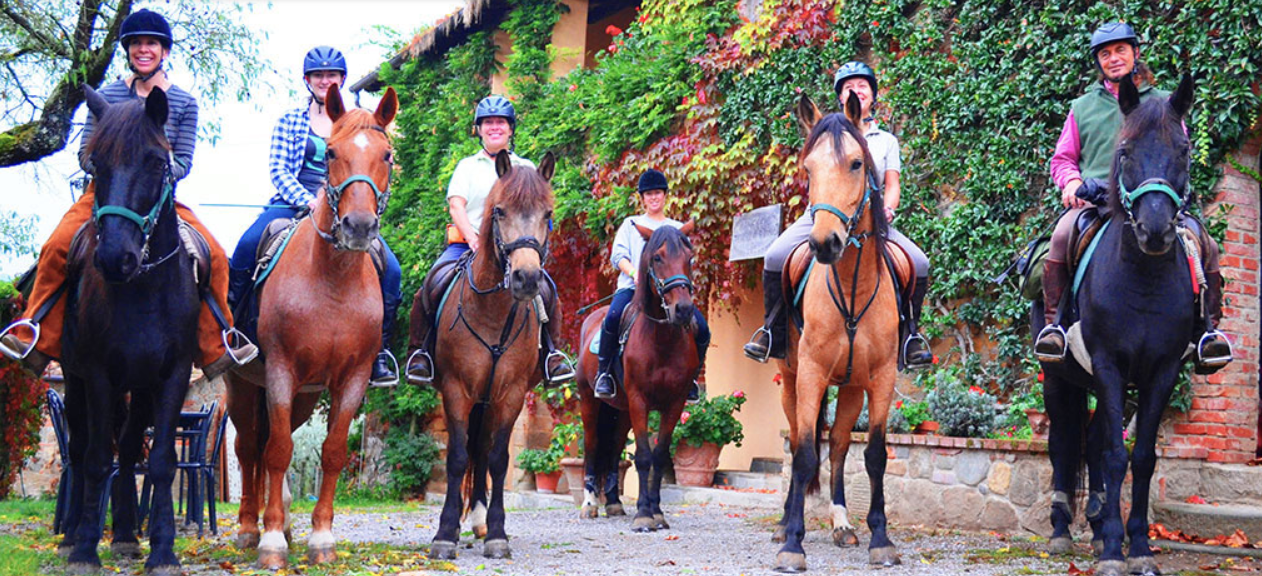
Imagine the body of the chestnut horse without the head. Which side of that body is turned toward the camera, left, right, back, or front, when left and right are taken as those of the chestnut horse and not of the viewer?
front

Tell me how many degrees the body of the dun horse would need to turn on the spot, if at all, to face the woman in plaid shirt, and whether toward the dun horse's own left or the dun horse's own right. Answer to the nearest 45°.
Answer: approximately 90° to the dun horse's own right

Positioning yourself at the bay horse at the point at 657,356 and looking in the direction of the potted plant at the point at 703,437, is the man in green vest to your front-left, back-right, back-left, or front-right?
back-right

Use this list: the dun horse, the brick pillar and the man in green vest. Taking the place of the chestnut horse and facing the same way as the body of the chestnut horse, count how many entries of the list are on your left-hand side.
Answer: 3

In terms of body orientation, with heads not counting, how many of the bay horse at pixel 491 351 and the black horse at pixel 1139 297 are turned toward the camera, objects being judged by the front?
2

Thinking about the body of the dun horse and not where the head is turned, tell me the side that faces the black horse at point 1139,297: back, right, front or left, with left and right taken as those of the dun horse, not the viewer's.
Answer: left

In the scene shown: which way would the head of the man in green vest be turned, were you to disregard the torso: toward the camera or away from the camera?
toward the camera

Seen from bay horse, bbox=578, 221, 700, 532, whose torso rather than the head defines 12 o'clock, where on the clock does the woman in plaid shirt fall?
The woman in plaid shirt is roughly at 3 o'clock from the bay horse.

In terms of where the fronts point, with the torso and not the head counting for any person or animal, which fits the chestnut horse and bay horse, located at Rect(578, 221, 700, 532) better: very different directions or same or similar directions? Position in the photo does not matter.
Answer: same or similar directions

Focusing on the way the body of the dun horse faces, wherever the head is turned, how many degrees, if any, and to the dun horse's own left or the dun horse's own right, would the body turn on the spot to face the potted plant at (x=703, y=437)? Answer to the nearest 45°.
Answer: approximately 180°

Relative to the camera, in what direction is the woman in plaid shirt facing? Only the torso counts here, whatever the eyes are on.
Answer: toward the camera

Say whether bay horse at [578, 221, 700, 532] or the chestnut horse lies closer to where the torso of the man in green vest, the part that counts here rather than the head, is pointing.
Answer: the chestnut horse

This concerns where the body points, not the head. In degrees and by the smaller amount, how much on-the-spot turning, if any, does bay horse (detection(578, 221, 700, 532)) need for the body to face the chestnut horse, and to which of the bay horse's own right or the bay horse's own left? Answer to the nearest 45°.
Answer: approximately 90° to the bay horse's own right

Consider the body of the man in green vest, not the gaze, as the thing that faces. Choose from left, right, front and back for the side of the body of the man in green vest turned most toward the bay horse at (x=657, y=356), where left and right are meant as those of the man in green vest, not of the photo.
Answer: right

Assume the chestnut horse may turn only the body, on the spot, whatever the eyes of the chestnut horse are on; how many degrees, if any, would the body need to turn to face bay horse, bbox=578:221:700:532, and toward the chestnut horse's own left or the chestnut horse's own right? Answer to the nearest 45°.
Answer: approximately 135° to the chestnut horse's own left

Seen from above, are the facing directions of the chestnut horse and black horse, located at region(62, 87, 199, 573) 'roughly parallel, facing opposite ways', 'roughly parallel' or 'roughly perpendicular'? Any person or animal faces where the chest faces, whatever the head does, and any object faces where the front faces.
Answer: roughly parallel

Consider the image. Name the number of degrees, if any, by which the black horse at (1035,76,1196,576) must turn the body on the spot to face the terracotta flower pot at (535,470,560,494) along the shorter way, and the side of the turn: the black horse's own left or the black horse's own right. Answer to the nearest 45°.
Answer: approximately 135° to the black horse's own right

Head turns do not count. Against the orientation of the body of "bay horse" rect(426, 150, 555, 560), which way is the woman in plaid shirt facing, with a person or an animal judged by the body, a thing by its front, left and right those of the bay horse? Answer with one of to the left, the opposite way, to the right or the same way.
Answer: the same way

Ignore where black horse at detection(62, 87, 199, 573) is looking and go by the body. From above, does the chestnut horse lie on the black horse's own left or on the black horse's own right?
on the black horse's own left

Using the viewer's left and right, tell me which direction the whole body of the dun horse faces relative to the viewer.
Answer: facing the viewer
